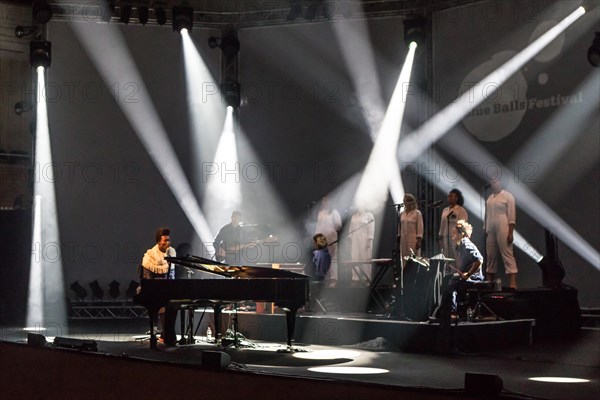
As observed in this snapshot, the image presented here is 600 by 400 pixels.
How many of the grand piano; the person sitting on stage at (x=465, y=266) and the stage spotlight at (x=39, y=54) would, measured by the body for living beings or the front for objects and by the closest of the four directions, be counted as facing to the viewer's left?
2

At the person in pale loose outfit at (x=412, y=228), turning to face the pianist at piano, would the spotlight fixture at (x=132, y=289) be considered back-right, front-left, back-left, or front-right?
front-right

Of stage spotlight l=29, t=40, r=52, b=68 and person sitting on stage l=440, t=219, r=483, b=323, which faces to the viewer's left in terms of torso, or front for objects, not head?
the person sitting on stage

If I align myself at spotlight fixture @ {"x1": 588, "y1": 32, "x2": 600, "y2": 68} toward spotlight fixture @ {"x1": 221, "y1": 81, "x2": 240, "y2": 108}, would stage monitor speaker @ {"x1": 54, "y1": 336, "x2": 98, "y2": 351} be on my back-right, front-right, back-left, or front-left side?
front-left

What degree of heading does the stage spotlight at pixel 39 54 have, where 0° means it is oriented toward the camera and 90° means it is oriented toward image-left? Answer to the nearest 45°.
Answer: approximately 0°

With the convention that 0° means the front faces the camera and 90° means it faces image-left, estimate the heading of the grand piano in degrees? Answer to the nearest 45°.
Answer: approximately 90°

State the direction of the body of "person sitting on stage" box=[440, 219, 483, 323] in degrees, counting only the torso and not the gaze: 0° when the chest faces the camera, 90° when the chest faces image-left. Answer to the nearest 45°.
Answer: approximately 90°

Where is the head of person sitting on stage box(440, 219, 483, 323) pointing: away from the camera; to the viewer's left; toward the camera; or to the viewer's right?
to the viewer's left

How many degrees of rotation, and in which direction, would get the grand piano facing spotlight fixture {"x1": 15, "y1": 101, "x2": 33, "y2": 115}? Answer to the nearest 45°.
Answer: approximately 45° to its right

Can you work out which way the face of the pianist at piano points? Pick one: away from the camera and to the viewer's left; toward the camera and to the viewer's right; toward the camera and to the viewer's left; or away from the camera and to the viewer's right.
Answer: toward the camera and to the viewer's right

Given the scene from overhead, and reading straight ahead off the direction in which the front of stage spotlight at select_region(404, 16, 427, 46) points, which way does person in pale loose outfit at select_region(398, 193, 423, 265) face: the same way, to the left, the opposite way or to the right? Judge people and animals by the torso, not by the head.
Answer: the same way

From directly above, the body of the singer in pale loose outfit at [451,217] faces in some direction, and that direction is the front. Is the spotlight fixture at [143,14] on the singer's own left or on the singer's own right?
on the singer's own right

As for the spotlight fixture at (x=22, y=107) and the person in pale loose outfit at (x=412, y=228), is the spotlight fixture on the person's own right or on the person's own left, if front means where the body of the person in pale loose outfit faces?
on the person's own right
